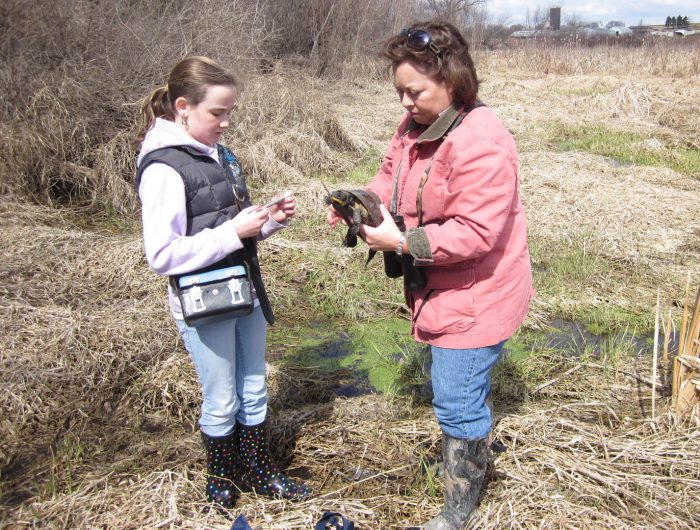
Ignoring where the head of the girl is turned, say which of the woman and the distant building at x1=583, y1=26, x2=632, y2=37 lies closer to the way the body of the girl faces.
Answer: the woman

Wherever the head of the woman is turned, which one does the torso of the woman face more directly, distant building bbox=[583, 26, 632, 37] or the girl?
the girl

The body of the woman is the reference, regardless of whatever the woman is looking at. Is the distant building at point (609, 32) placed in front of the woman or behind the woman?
behind

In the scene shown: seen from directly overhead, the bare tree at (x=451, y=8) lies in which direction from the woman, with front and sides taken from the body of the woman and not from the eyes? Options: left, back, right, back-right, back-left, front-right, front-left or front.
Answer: back-right

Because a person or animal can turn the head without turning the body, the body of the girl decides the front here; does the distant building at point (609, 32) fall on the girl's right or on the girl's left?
on the girl's left

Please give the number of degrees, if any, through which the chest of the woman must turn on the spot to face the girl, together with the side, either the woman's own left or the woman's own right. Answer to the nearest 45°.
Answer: approximately 45° to the woman's own right
